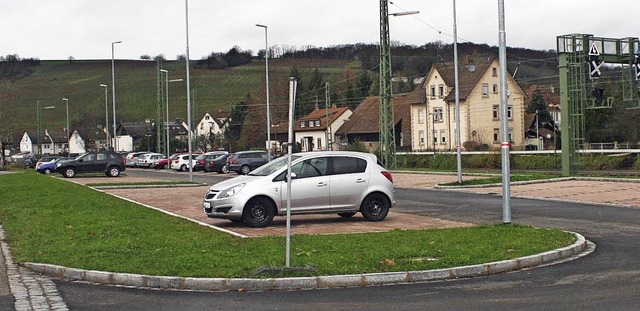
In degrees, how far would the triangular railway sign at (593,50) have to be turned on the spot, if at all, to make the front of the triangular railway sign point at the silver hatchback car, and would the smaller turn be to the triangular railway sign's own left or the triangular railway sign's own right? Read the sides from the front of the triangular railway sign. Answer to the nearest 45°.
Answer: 0° — it already faces it

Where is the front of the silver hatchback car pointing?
to the viewer's left

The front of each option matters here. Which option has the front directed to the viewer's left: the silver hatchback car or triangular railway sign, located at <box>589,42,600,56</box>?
the silver hatchback car

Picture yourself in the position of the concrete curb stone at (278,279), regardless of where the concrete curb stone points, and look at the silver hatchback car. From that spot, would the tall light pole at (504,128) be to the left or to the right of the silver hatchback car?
right

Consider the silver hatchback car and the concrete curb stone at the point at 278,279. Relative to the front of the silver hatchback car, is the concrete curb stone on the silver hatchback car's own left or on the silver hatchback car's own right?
on the silver hatchback car's own left

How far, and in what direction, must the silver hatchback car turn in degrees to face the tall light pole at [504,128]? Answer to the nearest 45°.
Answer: approximately 135° to its left

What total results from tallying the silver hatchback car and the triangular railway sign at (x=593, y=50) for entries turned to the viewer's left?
1

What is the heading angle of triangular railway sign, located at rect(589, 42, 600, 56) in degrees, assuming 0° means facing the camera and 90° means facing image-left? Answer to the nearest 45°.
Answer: approximately 0°

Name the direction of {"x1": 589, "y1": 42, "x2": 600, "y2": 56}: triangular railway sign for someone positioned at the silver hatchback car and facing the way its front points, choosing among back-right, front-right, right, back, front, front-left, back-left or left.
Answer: back-right

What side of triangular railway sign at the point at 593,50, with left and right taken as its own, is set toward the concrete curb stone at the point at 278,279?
front
